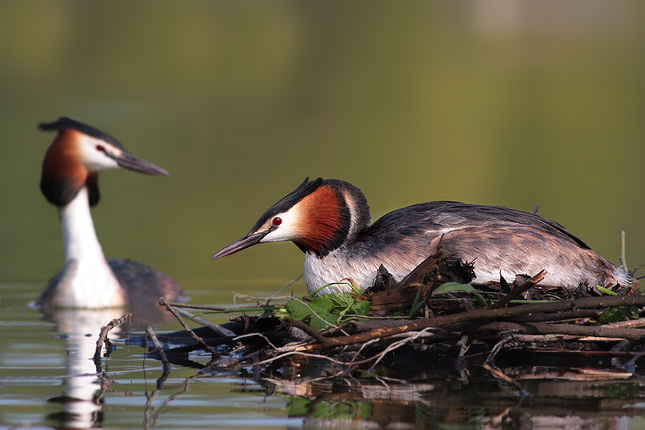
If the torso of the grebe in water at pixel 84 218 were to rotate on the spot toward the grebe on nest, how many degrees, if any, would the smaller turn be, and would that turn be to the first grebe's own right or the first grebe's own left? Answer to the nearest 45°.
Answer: approximately 90° to the first grebe's own left

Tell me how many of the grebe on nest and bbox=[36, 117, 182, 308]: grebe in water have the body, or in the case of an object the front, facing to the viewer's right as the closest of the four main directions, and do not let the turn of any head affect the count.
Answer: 0

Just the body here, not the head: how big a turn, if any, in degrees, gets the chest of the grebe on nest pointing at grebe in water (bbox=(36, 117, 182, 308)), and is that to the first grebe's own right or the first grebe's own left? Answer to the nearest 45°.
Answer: approximately 45° to the first grebe's own right

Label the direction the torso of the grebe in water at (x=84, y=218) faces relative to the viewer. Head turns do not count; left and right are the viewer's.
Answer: facing the viewer and to the left of the viewer

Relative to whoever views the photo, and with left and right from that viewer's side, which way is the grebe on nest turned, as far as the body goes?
facing to the left of the viewer
